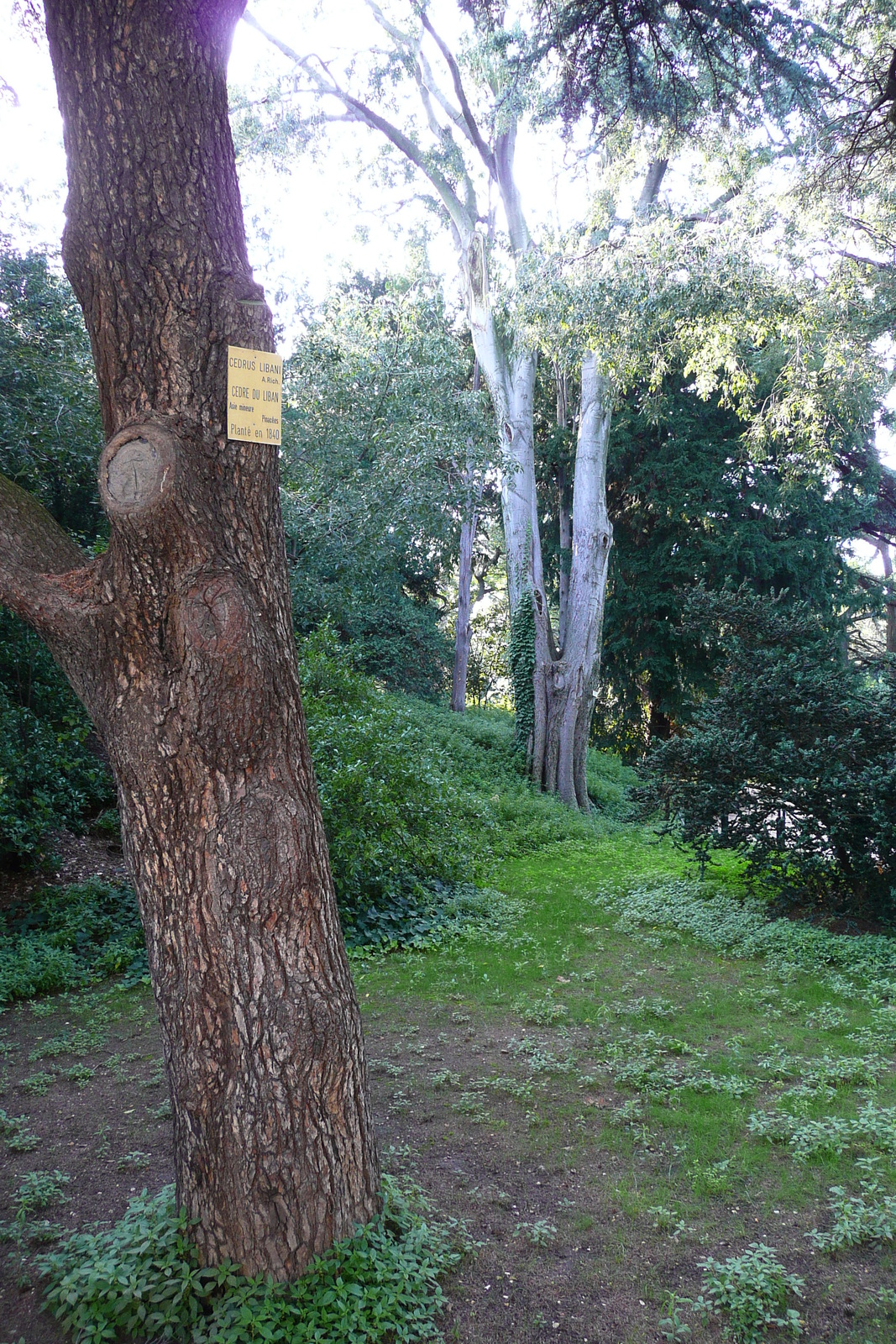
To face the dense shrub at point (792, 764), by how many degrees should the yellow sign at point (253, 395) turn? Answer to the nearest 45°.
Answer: approximately 90° to its left

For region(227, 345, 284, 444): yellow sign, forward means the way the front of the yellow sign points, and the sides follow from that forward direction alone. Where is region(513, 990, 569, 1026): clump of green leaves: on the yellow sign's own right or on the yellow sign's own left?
on the yellow sign's own left

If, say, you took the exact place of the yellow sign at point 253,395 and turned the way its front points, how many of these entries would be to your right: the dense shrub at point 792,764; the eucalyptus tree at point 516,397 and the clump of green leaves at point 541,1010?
0

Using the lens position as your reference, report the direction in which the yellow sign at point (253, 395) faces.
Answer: facing the viewer and to the right of the viewer

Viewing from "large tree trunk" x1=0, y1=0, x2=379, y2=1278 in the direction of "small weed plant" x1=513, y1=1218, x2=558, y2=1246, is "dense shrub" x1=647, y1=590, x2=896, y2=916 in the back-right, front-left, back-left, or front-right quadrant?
front-left
